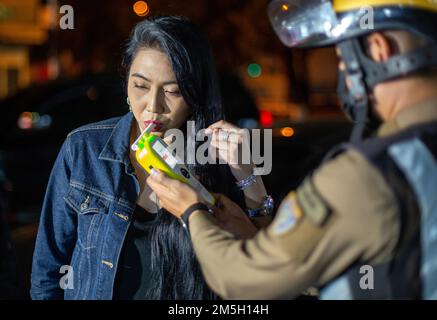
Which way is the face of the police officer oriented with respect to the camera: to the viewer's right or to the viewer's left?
to the viewer's left

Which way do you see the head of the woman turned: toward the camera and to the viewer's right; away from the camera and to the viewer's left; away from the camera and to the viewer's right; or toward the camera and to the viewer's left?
toward the camera and to the viewer's right

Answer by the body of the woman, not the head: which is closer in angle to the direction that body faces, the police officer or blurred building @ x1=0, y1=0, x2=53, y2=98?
the police officer

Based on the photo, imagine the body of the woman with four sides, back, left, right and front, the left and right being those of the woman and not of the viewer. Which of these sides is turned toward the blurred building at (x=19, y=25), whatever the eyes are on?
back

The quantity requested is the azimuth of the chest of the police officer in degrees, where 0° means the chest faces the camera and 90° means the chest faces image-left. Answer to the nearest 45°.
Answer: approximately 135°

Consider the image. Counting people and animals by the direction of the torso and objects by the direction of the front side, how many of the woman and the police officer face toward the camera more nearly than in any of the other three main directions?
1

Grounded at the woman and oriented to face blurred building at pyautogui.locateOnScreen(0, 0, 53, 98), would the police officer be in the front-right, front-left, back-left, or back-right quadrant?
back-right

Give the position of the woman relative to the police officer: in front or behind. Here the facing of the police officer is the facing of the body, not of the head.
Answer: in front

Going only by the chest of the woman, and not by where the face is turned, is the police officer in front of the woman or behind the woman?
in front

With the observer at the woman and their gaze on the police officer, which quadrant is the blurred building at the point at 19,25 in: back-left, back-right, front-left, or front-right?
back-left
